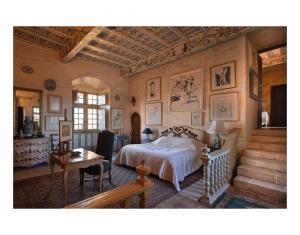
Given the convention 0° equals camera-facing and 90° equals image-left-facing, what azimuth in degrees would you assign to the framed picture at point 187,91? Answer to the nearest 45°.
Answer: approximately 45°

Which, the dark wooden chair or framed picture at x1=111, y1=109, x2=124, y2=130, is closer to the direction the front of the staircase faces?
the dark wooden chair

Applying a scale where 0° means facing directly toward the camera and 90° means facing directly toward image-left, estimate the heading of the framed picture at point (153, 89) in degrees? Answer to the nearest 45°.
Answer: approximately 45°

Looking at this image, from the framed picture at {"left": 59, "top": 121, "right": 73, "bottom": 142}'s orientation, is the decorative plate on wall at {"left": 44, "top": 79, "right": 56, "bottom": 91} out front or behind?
behind

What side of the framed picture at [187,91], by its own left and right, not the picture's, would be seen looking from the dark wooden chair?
front

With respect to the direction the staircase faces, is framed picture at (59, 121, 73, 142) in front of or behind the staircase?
in front

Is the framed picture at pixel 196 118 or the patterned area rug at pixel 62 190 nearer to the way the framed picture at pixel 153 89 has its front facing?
the patterned area rug

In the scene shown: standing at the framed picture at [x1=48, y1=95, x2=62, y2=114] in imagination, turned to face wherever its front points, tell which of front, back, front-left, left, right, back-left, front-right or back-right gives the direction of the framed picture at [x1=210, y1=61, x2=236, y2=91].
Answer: front-left

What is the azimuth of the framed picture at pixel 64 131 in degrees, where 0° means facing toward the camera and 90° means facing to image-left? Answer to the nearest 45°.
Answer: approximately 315°
